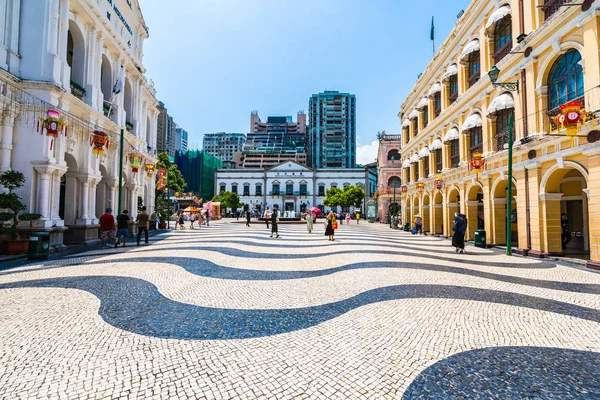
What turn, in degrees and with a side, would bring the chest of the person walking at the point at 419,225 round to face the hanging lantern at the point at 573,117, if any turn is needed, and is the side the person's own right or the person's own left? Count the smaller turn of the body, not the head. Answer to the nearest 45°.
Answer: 0° — they already face it

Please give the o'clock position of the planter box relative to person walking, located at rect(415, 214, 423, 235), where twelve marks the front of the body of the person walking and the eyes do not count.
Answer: The planter box is roughly at 1 o'clock from the person walking.

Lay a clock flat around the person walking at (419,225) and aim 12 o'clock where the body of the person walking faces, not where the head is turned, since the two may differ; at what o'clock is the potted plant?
The potted plant is roughly at 1 o'clock from the person walking.

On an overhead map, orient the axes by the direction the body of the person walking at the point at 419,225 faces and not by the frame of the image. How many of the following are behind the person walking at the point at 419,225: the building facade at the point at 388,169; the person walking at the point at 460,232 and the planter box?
1

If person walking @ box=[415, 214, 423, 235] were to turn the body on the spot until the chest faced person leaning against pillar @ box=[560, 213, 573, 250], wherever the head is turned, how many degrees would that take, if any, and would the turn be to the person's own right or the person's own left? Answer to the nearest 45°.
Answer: approximately 45° to the person's own left

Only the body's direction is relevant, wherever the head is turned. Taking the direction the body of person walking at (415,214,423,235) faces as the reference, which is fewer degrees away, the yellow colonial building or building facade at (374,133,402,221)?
the yellow colonial building

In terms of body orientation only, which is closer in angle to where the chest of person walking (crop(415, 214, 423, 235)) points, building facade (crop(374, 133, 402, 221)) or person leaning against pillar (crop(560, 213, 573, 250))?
the person leaning against pillar

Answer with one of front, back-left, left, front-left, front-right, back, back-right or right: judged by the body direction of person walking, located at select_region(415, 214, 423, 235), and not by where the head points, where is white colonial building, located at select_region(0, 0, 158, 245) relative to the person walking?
front-right

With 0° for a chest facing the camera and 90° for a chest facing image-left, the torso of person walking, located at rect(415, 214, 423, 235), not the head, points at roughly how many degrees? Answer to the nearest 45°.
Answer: approximately 0°

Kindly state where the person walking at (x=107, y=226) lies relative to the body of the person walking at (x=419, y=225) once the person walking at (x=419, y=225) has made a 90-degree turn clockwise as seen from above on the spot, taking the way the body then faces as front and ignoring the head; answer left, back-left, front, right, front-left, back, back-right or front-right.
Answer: front-left

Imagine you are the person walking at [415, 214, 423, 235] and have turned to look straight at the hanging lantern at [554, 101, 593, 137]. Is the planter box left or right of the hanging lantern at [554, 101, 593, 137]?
right

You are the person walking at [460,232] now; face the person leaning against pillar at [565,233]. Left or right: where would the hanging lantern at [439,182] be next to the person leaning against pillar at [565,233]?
left

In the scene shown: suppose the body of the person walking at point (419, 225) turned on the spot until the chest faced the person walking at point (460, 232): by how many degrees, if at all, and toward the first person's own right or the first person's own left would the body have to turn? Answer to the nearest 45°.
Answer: approximately 180°
